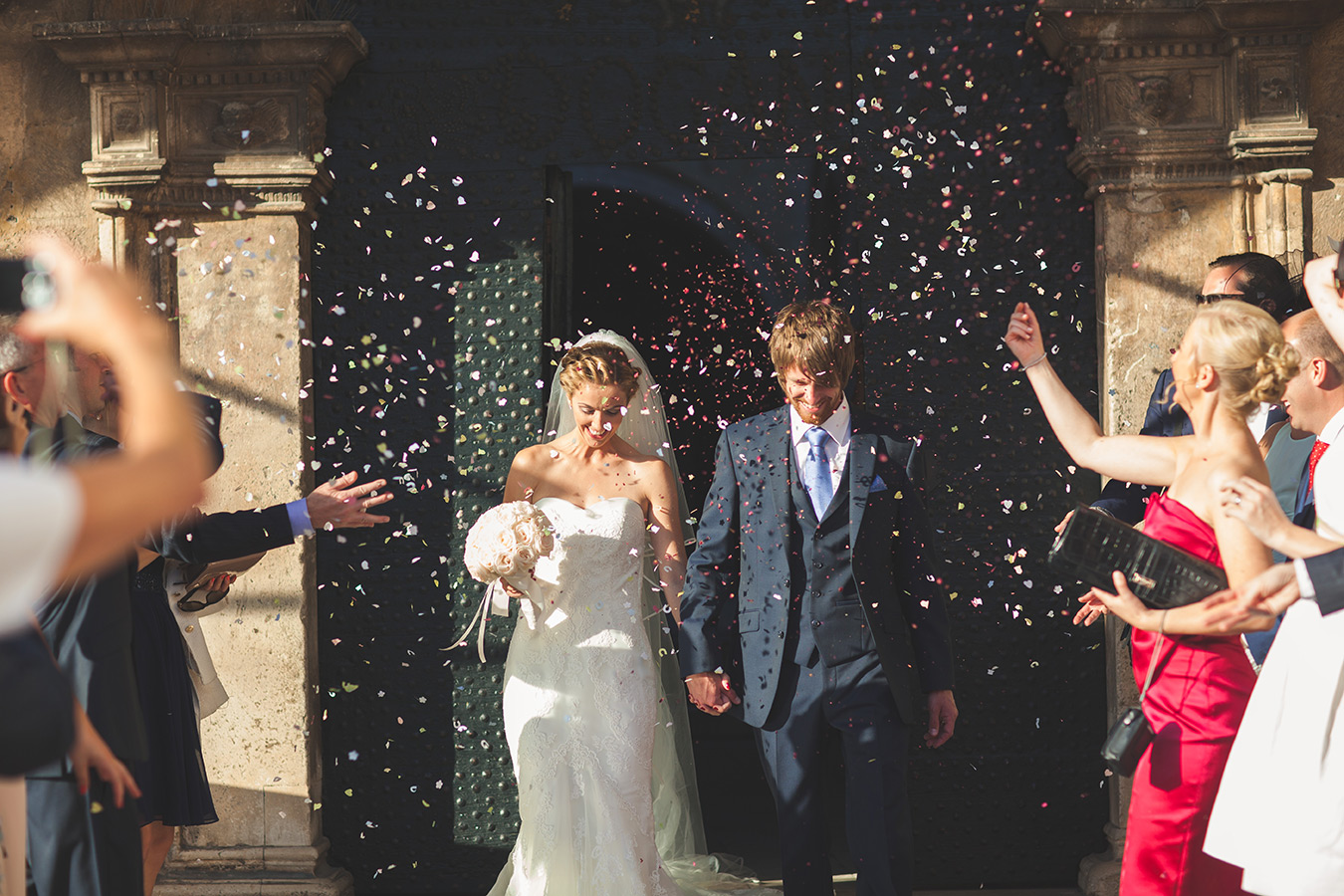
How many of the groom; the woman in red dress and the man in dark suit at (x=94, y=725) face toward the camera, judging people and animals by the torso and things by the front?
1

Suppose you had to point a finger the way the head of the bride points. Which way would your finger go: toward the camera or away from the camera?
toward the camera

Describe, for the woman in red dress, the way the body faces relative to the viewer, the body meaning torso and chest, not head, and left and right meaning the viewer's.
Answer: facing to the left of the viewer

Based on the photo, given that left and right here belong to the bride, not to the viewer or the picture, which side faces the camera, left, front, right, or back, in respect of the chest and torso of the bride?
front

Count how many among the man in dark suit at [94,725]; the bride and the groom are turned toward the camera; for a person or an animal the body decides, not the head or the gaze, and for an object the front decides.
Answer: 2

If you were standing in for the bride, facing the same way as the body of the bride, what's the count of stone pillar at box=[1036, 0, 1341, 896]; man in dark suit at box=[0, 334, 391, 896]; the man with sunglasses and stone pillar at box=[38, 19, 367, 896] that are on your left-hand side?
2

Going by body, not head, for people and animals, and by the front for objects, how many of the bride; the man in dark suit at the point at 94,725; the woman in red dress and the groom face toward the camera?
2

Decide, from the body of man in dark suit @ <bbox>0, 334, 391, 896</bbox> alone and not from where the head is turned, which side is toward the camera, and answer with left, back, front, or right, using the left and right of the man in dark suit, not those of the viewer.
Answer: right

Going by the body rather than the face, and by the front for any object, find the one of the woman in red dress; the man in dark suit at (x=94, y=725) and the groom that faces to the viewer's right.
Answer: the man in dark suit

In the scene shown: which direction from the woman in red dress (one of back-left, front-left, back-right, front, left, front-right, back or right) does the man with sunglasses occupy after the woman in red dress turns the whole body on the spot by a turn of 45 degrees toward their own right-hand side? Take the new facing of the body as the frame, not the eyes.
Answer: front-right

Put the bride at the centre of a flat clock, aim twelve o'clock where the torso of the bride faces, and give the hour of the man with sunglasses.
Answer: The man with sunglasses is roughly at 9 o'clock from the bride.

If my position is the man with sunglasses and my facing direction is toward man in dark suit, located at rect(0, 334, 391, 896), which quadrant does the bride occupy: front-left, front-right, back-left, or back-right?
front-right

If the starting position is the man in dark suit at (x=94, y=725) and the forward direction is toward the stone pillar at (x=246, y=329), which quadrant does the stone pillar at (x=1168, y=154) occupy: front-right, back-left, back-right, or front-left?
front-right
